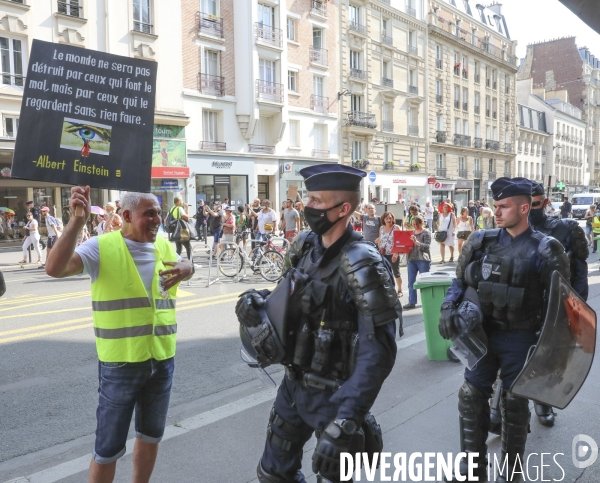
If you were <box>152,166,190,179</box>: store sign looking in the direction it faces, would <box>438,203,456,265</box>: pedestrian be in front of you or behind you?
in front

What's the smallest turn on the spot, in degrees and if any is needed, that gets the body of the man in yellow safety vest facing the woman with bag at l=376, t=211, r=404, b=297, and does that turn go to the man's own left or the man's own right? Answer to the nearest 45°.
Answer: approximately 90° to the man's own left

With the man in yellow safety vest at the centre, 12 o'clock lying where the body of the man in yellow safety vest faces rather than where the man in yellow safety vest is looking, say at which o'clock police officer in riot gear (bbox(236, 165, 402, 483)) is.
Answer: The police officer in riot gear is roughly at 12 o'clock from the man in yellow safety vest.

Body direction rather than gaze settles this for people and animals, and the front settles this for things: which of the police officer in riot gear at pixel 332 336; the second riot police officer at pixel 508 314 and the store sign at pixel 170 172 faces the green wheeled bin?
the store sign

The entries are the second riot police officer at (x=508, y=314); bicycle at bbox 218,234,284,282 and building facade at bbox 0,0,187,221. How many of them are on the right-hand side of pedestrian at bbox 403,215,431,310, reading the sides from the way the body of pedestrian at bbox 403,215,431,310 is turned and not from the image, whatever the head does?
2

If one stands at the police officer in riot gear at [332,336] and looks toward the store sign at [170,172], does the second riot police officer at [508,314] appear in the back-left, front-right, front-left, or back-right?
front-right

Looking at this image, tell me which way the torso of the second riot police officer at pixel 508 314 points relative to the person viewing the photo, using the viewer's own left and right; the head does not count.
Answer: facing the viewer and to the left of the viewer

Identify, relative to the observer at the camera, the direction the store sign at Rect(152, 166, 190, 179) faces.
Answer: facing the viewer

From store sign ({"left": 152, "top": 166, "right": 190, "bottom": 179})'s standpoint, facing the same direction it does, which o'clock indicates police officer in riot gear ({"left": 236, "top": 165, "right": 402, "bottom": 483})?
The police officer in riot gear is roughly at 12 o'clock from the store sign.

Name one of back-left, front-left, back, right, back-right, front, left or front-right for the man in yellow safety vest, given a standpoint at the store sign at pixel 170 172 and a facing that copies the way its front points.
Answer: front

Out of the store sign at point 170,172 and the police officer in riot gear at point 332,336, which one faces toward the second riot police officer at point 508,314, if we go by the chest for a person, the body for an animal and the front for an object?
the store sign

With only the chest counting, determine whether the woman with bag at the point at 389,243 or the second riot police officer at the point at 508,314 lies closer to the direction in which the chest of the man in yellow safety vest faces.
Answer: the second riot police officer

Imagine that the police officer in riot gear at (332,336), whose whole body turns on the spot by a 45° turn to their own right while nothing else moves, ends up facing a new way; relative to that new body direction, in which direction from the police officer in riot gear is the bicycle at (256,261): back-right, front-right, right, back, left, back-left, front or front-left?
right
